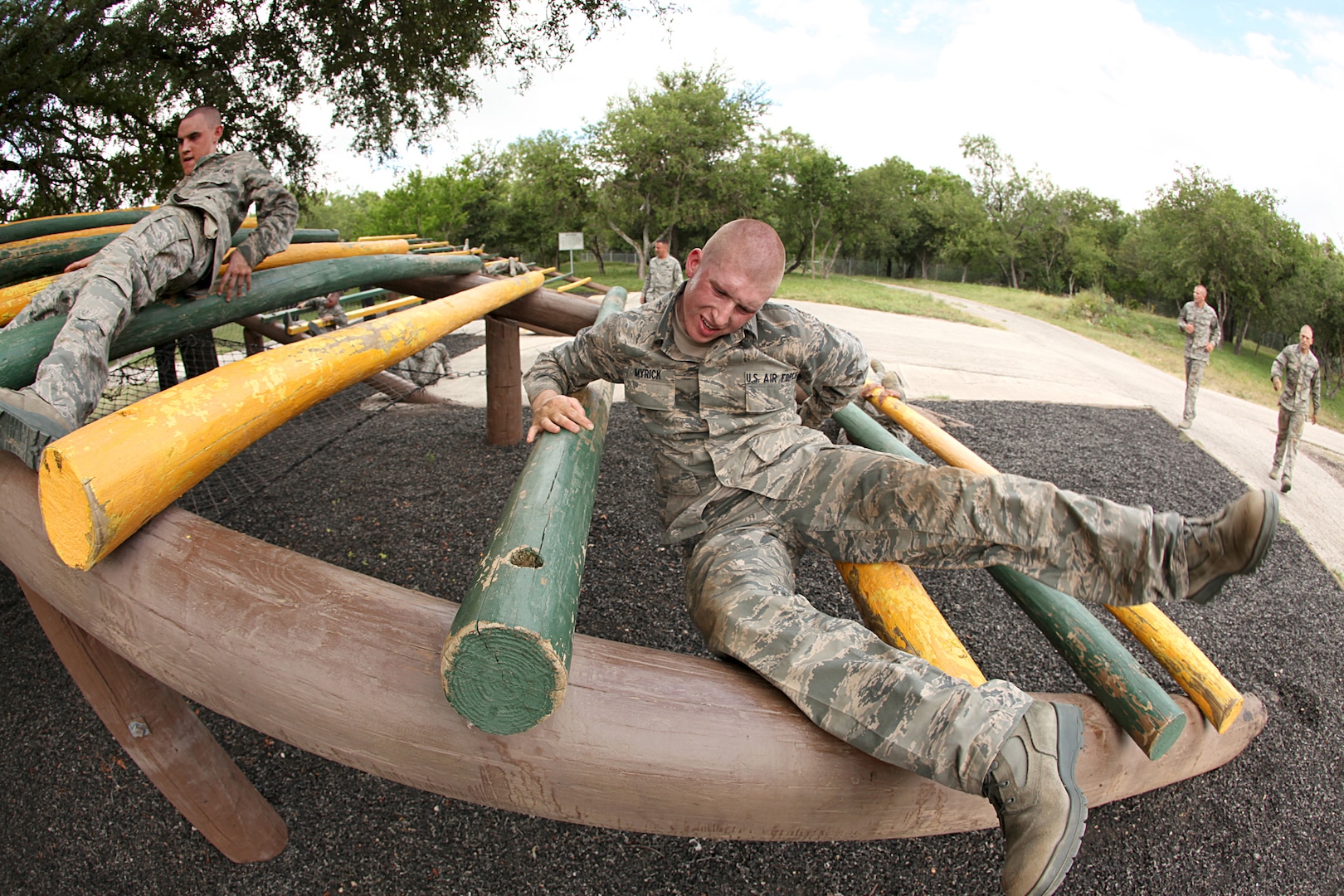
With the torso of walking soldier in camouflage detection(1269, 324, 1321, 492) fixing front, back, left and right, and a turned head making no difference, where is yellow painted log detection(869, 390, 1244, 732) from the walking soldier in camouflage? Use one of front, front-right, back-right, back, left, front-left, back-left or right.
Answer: front

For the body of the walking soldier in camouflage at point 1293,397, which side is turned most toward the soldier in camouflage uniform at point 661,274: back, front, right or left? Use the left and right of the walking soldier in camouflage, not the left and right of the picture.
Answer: right

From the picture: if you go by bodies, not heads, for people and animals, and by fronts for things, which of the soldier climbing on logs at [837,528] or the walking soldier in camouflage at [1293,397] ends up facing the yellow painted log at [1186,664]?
the walking soldier in camouflage

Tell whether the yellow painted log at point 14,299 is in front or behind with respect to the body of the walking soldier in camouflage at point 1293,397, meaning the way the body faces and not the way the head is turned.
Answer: in front

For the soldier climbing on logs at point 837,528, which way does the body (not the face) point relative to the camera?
toward the camera

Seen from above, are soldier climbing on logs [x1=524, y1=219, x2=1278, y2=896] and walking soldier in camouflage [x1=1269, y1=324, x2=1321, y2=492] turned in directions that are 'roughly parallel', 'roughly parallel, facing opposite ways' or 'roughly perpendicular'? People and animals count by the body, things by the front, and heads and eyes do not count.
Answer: roughly parallel

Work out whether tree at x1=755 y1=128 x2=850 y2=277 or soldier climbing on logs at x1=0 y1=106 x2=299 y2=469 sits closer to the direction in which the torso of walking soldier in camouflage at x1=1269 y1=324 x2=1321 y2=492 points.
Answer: the soldier climbing on logs

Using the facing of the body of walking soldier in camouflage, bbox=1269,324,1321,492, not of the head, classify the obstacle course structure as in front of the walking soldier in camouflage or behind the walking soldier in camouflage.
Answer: in front

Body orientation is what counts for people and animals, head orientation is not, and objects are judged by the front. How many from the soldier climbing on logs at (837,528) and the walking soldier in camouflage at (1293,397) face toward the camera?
2

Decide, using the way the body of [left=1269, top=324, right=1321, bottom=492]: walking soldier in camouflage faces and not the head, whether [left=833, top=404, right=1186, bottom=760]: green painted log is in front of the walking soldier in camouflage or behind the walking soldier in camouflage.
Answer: in front

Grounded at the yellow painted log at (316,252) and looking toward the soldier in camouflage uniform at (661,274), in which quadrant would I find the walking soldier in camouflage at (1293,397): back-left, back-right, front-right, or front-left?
front-right

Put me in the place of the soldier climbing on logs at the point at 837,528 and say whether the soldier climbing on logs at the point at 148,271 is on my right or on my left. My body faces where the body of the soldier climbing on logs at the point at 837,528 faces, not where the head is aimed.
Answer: on my right

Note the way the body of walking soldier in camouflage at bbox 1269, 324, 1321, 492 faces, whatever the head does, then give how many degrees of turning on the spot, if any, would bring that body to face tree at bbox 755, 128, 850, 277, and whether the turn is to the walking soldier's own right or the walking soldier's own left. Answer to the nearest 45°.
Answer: approximately 135° to the walking soldier's own right

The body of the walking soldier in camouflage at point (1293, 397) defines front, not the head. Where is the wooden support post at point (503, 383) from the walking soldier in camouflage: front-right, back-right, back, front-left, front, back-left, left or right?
front-right

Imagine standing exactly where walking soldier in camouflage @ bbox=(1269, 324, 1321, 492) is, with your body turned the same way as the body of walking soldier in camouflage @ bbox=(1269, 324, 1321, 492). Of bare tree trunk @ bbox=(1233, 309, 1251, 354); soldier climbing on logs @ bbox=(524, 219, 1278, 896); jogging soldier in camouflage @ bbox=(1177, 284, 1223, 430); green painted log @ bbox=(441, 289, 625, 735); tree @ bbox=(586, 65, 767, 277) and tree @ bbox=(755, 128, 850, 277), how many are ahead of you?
2

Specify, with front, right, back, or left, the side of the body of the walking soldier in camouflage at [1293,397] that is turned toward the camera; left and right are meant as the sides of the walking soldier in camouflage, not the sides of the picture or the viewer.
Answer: front
